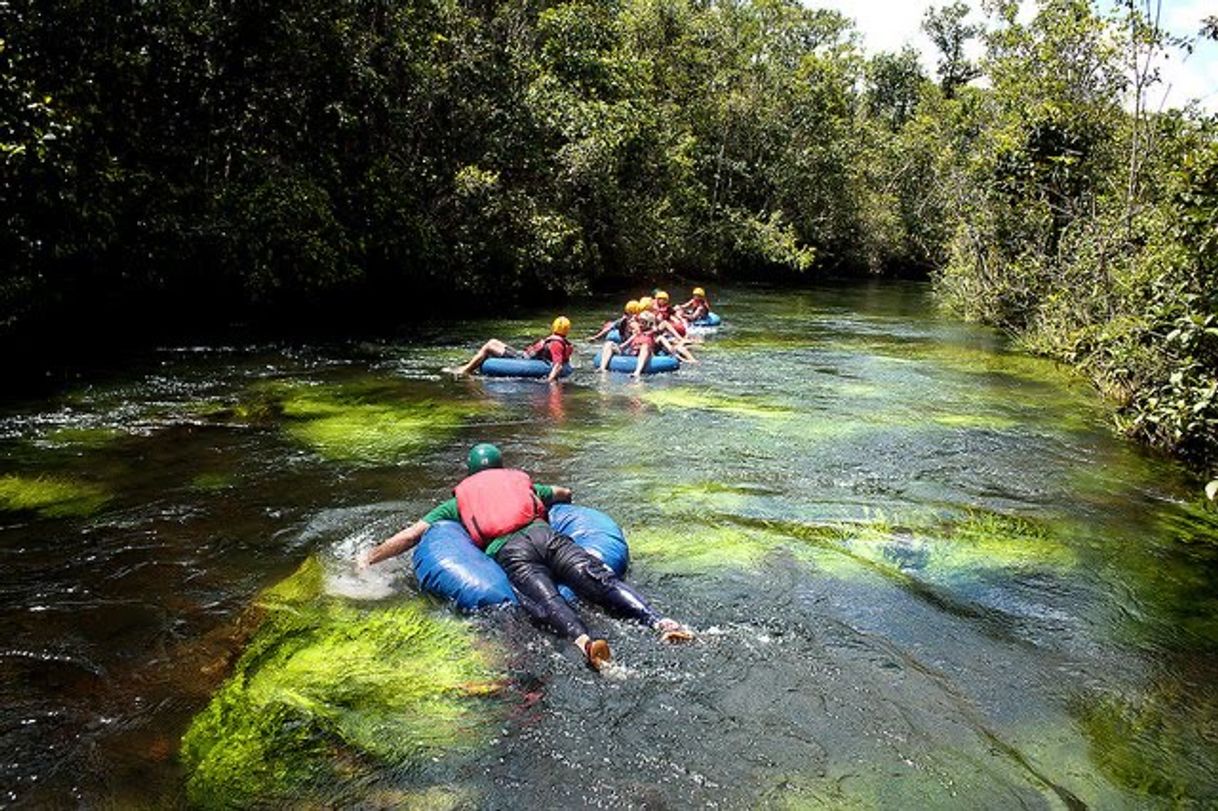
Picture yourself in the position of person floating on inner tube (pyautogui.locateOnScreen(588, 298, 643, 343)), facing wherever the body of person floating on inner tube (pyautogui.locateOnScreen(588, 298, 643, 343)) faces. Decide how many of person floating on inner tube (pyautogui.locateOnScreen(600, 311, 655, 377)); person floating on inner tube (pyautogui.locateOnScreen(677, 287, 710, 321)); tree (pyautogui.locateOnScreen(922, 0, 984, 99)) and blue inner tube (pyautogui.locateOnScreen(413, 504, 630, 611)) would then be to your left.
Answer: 2

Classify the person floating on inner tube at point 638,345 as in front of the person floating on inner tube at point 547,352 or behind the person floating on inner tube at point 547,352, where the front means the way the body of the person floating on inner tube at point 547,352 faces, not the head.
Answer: behind

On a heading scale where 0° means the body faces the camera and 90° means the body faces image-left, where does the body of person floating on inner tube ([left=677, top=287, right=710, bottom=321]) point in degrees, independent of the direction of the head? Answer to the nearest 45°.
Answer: approximately 45°

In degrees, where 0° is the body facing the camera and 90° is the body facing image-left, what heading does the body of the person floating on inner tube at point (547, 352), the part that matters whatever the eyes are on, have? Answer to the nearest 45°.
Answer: approximately 90°

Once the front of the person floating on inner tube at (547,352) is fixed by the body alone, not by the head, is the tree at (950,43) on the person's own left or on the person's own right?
on the person's own right

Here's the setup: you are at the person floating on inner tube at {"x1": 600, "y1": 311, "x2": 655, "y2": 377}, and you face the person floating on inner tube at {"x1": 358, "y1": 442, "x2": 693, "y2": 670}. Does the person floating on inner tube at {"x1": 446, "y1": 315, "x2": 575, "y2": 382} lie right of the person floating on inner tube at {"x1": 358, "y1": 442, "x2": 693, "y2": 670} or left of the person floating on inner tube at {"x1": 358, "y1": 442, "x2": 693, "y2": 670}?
right

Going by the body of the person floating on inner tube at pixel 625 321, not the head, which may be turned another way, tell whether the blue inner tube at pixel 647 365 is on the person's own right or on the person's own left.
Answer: on the person's own left
